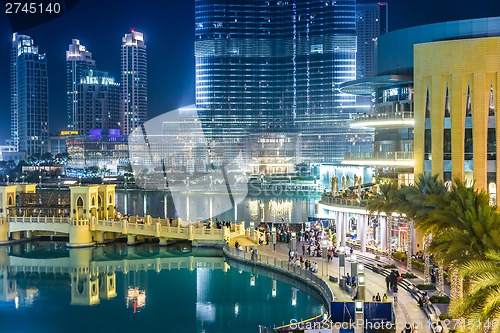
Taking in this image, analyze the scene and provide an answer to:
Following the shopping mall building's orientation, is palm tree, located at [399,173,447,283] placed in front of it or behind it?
in front

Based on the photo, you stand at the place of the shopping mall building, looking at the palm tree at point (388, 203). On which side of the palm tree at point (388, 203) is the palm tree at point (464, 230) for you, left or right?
left

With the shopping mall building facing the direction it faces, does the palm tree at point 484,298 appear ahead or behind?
ahead

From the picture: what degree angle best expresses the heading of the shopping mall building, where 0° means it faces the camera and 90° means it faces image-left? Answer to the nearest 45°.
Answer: approximately 45°

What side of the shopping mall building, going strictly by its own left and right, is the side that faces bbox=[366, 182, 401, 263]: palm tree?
front

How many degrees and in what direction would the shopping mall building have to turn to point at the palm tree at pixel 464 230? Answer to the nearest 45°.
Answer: approximately 45° to its left
